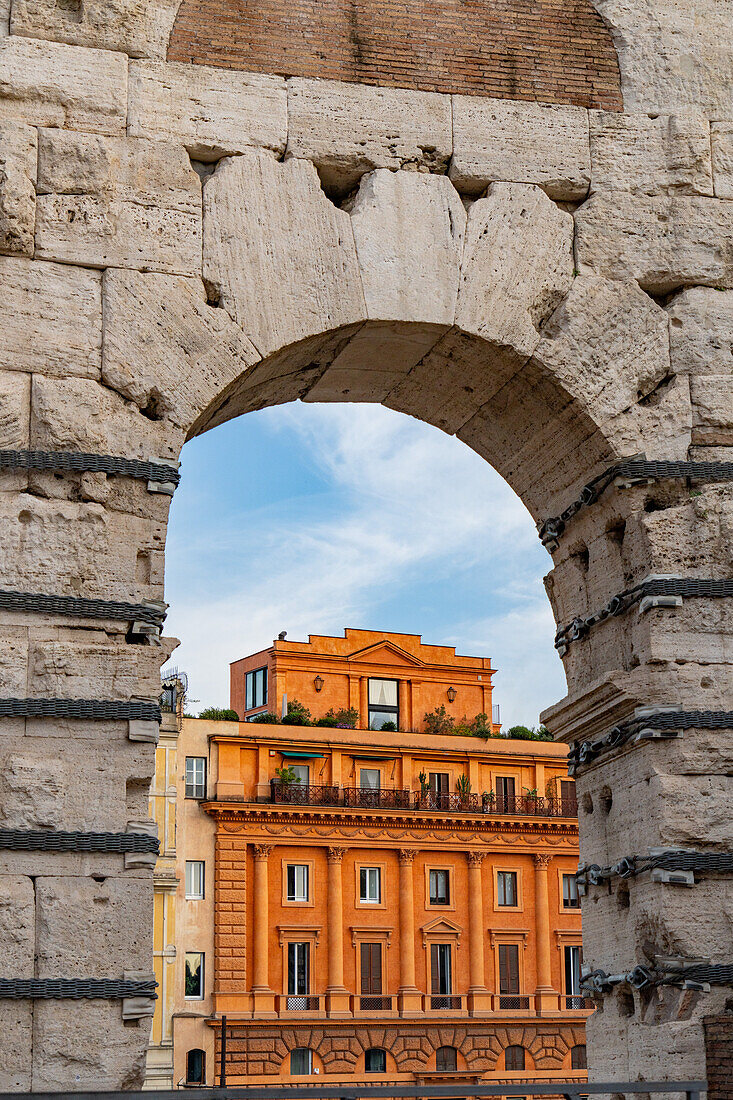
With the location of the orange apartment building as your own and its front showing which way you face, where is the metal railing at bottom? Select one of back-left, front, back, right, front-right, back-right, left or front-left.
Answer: front

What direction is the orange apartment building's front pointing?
toward the camera

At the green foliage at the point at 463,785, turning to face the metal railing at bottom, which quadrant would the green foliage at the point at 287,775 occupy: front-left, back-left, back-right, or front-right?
front-right
